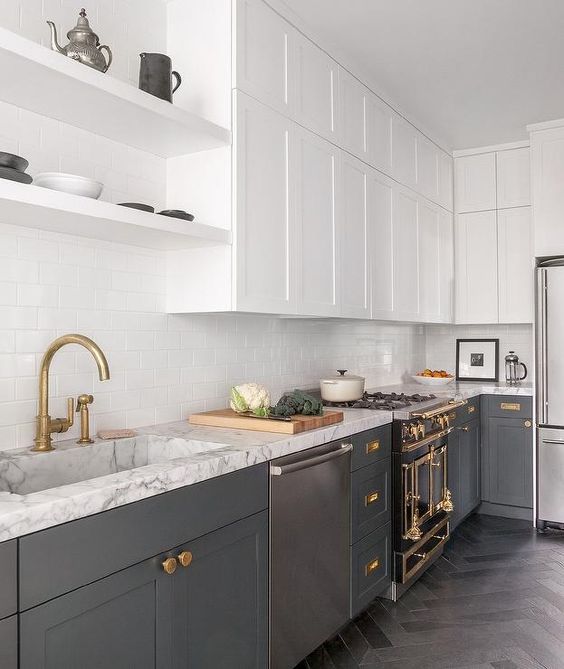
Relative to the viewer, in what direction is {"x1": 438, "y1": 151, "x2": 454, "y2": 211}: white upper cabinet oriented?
to the viewer's right

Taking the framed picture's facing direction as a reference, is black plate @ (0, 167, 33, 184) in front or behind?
in front

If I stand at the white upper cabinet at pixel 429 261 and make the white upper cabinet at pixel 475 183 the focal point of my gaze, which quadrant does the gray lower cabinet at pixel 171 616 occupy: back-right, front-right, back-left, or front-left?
back-right

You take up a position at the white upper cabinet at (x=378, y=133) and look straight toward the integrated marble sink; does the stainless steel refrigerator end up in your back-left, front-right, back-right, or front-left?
back-left

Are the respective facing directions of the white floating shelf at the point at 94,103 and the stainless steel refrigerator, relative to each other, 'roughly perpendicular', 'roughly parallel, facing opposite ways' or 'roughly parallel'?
roughly perpendicular

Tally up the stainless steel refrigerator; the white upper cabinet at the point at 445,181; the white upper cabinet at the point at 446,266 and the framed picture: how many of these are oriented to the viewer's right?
2

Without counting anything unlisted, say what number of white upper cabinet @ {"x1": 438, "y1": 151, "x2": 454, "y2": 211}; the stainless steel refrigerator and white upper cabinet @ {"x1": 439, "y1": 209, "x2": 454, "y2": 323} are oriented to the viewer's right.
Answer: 2

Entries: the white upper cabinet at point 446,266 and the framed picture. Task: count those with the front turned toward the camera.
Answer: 1
